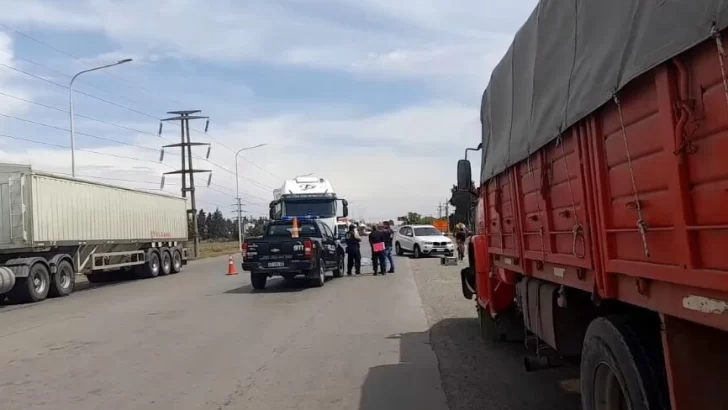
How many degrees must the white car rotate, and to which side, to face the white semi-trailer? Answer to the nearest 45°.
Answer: approximately 90° to its right

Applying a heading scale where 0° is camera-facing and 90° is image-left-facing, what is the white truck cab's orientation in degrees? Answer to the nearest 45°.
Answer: approximately 0°

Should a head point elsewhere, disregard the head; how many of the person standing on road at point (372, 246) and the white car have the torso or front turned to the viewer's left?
0

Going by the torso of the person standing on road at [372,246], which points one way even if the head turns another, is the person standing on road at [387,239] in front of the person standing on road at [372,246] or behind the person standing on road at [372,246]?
in front

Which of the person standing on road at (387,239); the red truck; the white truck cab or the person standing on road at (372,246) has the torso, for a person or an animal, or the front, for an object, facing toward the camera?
the white truck cab

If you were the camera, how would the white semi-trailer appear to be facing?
facing the viewer and to the left of the viewer

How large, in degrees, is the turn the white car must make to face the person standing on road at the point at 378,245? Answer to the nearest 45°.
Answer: approximately 45° to its right
